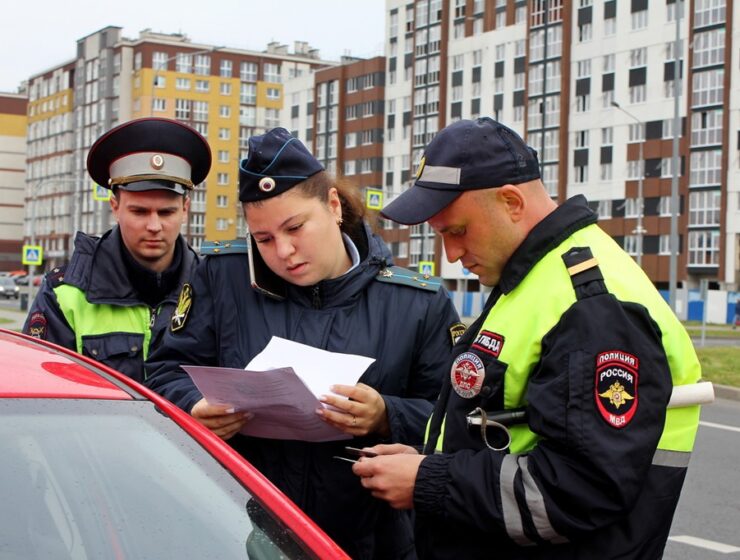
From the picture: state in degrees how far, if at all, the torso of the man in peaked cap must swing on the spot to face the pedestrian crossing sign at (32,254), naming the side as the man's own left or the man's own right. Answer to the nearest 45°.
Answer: approximately 135° to the man's own left

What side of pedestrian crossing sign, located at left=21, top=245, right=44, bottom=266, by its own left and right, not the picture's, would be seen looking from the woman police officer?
front

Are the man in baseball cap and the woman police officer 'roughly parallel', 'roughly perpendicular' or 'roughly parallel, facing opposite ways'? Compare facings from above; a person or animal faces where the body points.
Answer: roughly perpendicular

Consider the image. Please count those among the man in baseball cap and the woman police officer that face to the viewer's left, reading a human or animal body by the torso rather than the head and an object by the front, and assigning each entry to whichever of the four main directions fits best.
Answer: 1

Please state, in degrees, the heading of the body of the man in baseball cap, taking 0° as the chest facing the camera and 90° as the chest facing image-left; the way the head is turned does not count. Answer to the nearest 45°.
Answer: approximately 90°

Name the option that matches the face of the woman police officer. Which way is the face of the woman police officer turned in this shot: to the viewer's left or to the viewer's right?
to the viewer's left

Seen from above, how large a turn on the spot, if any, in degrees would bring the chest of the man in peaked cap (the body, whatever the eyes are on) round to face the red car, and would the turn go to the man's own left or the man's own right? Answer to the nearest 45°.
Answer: approximately 45° to the man's own right

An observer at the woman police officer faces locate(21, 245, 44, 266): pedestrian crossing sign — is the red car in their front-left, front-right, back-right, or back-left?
back-left

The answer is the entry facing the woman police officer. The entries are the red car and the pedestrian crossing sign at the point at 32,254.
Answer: the pedestrian crossing sign

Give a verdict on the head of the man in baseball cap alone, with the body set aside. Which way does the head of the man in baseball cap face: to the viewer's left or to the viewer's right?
to the viewer's left

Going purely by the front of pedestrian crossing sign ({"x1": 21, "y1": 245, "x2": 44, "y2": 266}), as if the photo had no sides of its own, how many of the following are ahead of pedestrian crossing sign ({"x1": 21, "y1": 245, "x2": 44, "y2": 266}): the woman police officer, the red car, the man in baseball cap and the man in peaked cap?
4
